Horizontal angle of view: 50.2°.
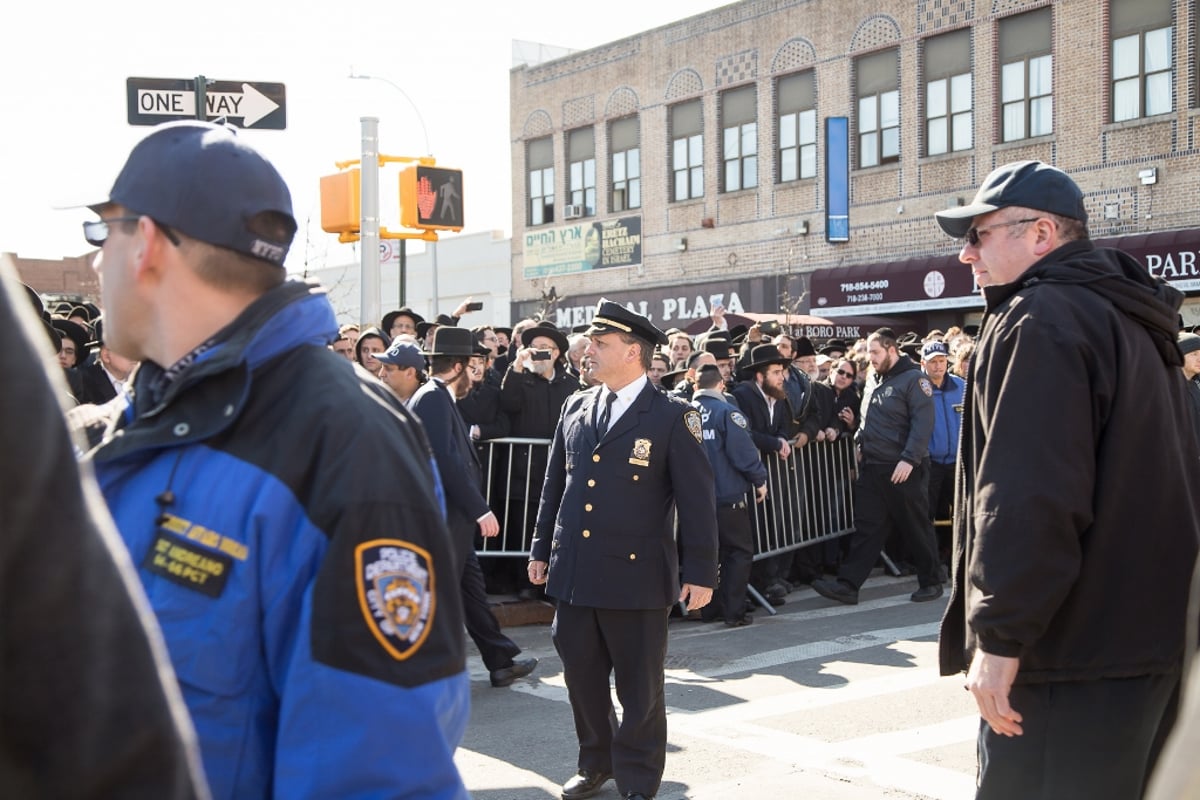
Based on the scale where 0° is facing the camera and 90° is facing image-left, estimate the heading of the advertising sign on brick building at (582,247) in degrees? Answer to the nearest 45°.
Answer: approximately 45°

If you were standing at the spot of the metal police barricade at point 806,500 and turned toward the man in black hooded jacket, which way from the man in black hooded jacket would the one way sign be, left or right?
right

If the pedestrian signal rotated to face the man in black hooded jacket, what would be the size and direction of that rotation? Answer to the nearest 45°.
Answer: approximately 45° to its right

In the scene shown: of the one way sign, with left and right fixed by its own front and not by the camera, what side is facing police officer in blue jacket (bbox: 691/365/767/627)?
left

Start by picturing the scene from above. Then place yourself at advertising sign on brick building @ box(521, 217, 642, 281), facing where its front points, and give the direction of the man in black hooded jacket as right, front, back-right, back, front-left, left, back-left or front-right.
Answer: front-left

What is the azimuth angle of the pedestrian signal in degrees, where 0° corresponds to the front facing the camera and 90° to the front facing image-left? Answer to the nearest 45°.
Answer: approximately 315°

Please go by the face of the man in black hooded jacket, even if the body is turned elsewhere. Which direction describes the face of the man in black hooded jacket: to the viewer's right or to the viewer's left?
to the viewer's left

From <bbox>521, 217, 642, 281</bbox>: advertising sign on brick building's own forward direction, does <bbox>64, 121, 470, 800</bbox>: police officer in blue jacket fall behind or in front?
in front

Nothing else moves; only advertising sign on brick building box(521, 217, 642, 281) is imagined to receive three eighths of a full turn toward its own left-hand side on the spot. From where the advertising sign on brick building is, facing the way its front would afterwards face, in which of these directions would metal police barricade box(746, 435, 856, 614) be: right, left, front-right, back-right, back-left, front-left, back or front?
right
